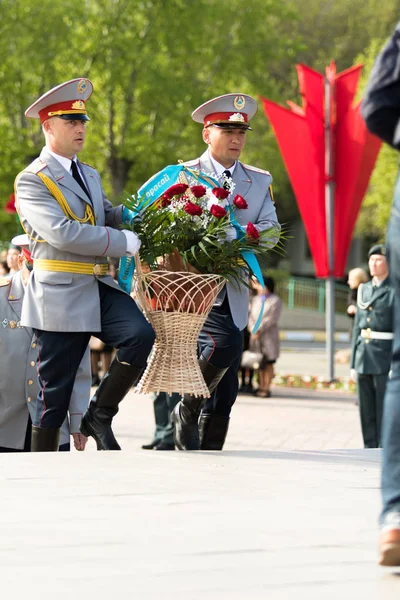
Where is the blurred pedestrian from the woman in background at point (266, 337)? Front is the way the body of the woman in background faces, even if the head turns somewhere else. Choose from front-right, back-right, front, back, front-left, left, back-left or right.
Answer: left

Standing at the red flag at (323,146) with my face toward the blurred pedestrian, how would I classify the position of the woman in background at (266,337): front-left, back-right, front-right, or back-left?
front-right

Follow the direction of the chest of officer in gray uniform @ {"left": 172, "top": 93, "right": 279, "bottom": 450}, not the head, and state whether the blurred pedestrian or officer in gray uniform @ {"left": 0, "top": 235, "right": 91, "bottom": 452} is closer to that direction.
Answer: the blurred pedestrian

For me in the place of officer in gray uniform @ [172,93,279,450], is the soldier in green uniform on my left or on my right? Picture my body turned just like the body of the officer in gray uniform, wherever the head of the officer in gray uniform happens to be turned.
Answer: on my left

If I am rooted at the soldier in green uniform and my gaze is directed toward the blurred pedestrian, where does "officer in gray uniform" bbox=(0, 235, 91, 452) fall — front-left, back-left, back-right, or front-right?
front-right

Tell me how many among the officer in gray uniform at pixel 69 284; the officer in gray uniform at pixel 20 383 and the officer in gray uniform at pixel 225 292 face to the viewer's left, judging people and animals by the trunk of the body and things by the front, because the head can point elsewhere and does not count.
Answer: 0
